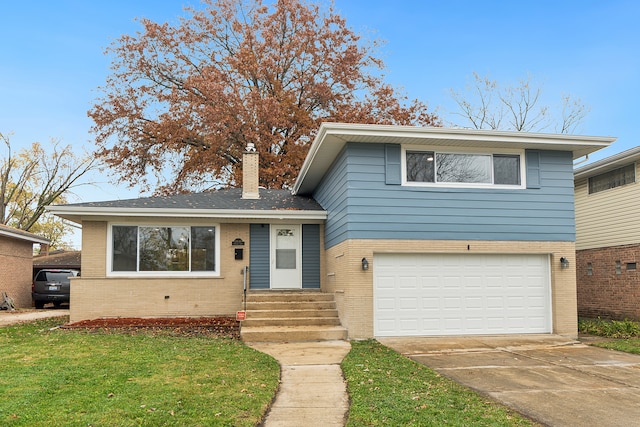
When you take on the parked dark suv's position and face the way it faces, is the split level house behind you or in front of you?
behind

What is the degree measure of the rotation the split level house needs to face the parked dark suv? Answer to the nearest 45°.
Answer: approximately 135° to its right

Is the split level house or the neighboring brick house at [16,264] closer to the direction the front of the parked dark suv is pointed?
the neighboring brick house
